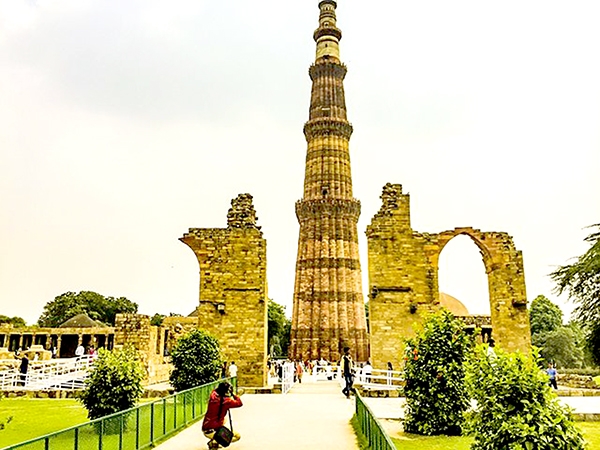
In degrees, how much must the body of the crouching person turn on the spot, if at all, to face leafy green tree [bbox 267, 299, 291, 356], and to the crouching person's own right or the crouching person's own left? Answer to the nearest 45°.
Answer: approximately 45° to the crouching person's own left

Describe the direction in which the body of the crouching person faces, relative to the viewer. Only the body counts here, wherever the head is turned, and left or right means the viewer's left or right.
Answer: facing away from the viewer and to the right of the viewer

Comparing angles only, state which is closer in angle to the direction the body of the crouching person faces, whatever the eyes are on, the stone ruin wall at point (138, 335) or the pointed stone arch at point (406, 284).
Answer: the pointed stone arch

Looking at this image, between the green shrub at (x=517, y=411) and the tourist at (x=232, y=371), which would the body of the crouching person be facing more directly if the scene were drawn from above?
the tourist

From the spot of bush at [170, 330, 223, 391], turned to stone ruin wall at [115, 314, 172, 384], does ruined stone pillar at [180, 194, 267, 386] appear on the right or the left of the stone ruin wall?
right

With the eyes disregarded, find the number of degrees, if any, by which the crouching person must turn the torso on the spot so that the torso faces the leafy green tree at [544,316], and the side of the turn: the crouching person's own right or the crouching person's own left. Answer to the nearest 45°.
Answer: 0° — they already face it

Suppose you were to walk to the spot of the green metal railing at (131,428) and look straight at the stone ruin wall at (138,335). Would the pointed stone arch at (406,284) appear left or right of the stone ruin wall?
right
